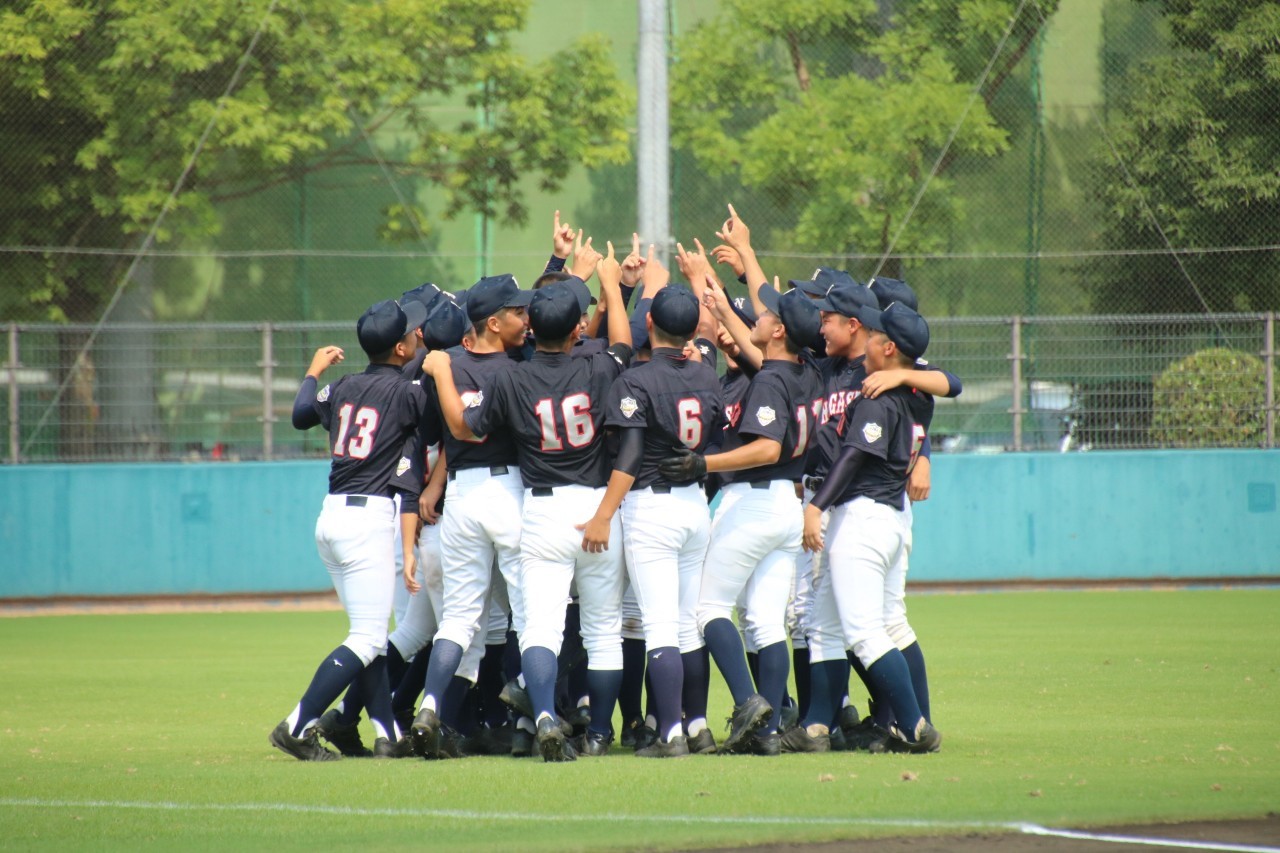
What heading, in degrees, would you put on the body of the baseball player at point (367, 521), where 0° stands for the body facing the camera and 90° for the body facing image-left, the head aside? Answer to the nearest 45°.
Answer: approximately 225°

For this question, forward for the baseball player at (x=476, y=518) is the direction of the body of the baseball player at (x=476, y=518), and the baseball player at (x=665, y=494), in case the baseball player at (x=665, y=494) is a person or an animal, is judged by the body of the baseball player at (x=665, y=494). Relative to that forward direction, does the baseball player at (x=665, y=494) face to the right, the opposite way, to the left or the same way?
to the left

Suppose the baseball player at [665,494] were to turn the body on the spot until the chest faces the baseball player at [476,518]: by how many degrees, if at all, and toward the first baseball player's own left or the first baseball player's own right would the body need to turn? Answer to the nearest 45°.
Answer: approximately 45° to the first baseball player's own left

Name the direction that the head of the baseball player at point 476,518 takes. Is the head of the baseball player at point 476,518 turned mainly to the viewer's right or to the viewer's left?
to the viewer's right

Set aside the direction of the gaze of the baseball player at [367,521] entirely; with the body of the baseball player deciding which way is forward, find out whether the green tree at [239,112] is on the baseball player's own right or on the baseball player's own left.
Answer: on the baseball player's own left

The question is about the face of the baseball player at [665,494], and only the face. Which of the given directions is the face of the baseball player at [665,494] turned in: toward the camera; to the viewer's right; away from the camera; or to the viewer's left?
away from the camera

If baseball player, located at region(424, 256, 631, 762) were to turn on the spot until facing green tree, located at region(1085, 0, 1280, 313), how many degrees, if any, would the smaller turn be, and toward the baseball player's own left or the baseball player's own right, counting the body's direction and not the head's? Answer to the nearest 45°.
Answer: approximately 45° to the baseball player's own right

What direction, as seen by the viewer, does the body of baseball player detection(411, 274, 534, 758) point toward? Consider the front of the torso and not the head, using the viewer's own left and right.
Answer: facing away from the viewer and to the right of the viewer

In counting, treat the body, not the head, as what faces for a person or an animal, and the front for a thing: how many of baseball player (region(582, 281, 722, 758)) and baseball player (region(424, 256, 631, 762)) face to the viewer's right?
0

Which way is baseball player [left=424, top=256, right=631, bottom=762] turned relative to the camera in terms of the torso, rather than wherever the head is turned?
away from the camera

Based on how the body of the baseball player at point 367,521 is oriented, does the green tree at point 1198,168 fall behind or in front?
in front

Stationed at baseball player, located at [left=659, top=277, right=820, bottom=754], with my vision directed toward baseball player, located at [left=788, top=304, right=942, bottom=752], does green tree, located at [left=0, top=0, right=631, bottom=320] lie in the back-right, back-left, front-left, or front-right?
back-left
